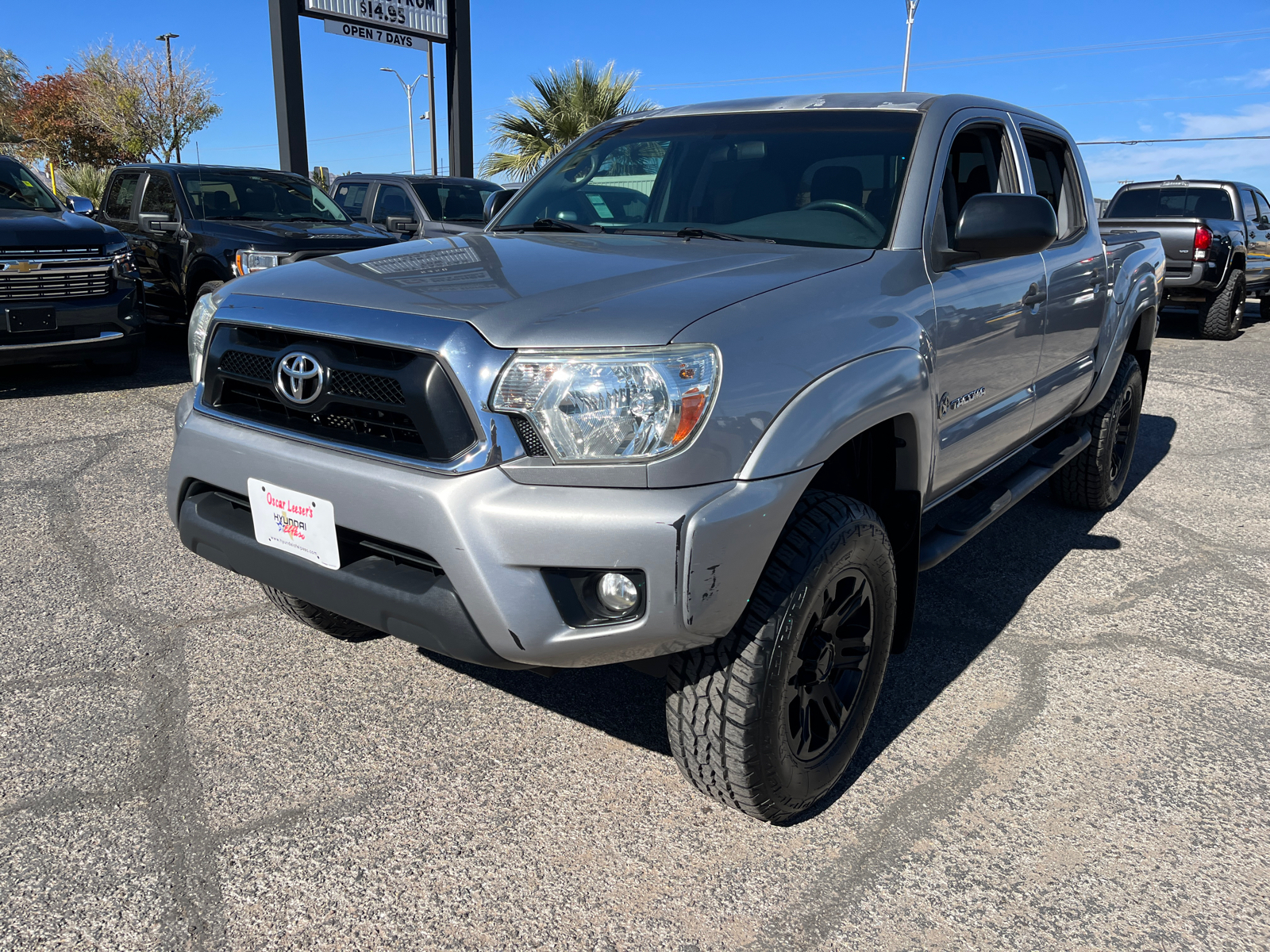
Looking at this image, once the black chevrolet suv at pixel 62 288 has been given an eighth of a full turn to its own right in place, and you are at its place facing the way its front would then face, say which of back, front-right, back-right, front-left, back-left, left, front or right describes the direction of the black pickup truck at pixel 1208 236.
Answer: left

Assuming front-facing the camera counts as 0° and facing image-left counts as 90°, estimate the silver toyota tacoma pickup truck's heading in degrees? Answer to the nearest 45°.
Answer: approximately 45°

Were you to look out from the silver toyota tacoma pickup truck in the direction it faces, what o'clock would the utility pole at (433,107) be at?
The utility pole is roughly at 4 o'clock from the silver toyota tacoma pickup truck.

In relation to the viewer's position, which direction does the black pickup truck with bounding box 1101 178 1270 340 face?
facing away from the viewer and to the right of the viewer

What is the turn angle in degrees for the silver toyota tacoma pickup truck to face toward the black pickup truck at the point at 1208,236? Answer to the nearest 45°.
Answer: approximately 180°

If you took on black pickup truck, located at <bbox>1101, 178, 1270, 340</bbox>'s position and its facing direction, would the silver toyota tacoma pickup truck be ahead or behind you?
behind

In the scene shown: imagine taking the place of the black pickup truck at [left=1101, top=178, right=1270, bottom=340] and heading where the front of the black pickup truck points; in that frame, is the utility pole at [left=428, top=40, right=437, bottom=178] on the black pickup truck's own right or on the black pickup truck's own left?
on the black pickup truck's own left

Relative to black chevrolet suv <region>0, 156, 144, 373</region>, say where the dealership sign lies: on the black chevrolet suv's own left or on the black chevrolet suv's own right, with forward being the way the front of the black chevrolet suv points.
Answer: on the black chevrolet suv's own left

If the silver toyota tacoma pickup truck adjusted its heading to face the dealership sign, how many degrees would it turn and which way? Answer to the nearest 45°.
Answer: approximately 135° to its right

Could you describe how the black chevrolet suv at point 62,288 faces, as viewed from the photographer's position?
facing the viewer and to the right of the viewer

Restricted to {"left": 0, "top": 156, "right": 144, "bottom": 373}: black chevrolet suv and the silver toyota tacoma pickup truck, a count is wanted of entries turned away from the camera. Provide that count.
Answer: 0

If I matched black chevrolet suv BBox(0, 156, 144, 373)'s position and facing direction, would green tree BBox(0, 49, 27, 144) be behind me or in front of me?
behind

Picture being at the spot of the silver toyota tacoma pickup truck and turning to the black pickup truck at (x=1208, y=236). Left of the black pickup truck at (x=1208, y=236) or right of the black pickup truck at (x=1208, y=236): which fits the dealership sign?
left

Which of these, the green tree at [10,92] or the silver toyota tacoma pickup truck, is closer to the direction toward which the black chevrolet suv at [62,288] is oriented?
the silver toyota tacoma pickup truck

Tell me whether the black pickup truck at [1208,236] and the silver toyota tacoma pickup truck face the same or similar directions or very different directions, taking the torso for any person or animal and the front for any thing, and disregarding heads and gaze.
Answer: very different directions
